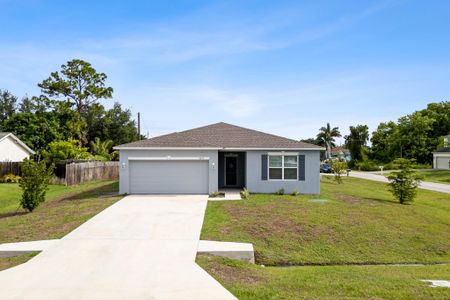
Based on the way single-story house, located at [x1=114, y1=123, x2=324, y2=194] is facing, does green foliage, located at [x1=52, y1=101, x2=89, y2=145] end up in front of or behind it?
behind

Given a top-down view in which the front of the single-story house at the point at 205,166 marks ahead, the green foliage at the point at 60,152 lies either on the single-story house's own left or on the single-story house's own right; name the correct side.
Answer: on the single-story house's own right

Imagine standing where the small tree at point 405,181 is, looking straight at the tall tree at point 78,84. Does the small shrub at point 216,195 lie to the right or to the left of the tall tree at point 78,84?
left

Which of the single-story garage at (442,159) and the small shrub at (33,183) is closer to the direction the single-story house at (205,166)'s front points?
the small shrub

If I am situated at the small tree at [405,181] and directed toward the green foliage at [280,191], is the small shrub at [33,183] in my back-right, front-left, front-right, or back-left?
front-left

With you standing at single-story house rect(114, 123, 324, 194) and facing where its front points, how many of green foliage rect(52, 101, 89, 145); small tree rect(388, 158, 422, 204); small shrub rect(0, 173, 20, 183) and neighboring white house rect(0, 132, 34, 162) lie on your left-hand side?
1

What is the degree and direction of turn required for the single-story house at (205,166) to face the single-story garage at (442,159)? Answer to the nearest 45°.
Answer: approximately 135° to its left

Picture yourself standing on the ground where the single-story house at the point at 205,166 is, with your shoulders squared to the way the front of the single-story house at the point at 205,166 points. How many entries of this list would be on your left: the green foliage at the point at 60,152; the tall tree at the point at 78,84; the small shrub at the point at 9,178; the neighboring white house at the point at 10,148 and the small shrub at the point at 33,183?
0

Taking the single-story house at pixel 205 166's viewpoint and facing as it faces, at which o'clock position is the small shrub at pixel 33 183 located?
The small shrub is roughly at 2 o'clock from the single-story house.

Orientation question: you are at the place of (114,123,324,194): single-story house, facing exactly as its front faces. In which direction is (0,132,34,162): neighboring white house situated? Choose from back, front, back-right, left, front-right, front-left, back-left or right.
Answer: back-right

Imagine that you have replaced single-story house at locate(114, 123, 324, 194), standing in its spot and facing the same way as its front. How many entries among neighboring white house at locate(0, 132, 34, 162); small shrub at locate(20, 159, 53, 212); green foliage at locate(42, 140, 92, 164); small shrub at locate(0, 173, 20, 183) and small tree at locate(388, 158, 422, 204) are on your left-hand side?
1

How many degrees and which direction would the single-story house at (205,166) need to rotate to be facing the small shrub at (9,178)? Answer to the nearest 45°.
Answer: approximately 135° to its right

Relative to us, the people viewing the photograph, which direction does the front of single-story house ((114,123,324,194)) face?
facing the viewer

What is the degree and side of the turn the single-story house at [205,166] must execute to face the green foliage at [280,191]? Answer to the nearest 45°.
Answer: approximately 90° to its left

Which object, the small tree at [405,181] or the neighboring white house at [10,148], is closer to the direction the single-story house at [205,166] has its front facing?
the small tree

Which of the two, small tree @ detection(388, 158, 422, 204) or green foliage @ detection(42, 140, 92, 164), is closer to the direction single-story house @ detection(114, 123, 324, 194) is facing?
the small tree

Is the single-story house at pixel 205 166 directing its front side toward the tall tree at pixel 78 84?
no

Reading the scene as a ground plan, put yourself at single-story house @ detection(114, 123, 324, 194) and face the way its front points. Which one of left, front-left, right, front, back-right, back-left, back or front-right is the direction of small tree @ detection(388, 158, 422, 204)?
left

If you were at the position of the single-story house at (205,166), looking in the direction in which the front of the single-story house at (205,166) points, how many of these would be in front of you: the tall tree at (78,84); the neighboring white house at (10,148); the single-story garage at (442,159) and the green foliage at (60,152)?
0
